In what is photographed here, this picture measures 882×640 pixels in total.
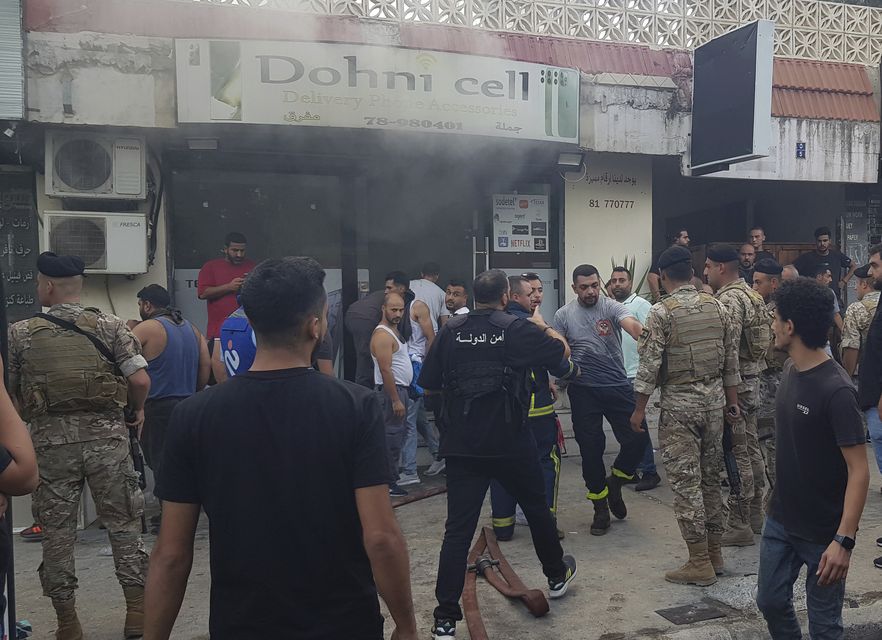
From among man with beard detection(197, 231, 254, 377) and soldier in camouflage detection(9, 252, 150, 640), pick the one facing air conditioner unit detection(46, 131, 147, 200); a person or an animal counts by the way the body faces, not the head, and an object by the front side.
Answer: the soldier in camouflage

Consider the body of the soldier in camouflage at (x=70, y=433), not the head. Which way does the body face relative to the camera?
away from the camera

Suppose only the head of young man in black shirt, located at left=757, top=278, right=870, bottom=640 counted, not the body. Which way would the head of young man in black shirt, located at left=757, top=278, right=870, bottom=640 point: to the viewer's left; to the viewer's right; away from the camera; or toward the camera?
to the viewer's left

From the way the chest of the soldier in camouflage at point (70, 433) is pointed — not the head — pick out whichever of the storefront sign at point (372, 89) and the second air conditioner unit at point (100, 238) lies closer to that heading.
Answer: the second air conditioner unit

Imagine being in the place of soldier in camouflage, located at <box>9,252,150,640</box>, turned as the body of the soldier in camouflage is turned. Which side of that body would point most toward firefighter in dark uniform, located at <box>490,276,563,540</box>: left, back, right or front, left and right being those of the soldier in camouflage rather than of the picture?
right

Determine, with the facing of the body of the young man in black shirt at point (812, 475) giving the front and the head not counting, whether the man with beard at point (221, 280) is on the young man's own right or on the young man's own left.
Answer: on the young man's own right

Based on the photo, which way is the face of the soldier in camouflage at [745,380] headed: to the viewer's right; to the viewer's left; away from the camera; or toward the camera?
to the viewer's left

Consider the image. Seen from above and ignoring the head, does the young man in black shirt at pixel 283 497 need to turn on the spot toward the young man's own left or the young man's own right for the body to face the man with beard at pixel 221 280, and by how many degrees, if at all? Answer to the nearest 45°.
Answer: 0° — they already face them
